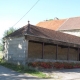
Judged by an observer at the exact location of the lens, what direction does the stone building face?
facing the viewer and to the right of the viewer

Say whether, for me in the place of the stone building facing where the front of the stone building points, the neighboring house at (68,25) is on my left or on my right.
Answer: on my left
